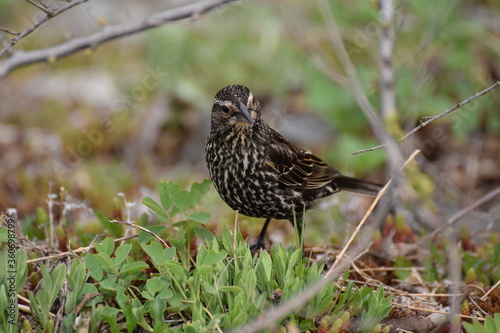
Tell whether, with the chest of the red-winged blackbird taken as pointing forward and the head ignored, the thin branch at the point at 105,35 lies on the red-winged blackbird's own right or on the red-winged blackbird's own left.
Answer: on the red-winged blackbird's own right

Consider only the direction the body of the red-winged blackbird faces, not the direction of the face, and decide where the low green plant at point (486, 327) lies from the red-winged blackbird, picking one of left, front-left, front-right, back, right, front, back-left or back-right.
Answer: left

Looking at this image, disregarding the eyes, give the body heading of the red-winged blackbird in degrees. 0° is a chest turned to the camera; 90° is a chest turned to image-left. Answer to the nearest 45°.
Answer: approximately 45°

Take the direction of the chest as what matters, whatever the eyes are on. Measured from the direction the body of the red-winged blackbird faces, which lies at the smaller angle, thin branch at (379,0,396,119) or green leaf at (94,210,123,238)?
the green leaf

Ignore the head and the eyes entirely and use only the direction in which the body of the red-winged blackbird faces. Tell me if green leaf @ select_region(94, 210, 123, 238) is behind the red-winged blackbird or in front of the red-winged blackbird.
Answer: in front

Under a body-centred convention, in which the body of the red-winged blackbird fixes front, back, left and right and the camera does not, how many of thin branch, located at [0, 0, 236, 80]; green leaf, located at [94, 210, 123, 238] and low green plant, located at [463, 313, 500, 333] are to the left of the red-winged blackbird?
1

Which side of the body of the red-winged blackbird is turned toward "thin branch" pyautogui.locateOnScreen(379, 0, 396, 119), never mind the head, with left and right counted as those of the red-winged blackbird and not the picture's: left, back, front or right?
back

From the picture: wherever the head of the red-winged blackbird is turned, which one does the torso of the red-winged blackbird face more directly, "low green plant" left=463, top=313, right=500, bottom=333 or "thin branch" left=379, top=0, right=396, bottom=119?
the low green plant

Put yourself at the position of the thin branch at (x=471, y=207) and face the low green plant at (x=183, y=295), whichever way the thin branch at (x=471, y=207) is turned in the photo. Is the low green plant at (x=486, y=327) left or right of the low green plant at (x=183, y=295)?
left
